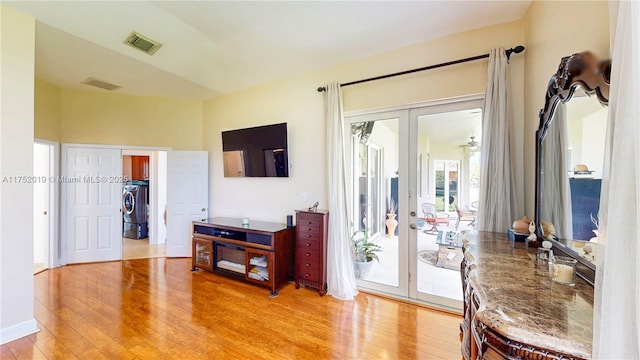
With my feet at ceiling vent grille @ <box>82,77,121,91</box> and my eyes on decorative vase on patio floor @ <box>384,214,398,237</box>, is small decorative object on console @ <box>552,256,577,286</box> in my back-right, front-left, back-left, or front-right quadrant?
front-right

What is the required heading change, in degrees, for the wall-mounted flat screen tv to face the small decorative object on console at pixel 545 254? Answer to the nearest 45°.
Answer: approximately 90° to its left

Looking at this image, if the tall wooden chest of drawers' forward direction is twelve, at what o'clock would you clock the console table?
The console table is roughly at 10 o'clock from the tall wooden chest of drawers.

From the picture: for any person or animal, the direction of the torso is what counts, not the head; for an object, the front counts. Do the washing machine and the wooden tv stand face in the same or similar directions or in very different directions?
same or similar directions

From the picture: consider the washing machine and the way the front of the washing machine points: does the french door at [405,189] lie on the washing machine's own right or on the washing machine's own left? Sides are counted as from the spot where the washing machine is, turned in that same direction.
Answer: on the washing machine's own left

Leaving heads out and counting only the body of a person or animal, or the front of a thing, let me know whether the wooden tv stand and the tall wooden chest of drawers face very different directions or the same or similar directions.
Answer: same or similar directions

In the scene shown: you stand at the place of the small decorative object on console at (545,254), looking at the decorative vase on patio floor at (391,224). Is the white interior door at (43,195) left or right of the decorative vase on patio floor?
left

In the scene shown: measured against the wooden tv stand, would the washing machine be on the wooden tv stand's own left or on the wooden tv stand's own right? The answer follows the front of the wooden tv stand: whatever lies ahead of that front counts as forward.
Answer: on the wooden tv stand's own right

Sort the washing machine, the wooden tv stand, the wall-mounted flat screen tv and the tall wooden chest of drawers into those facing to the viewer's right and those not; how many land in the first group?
0

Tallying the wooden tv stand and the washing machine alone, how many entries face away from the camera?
0

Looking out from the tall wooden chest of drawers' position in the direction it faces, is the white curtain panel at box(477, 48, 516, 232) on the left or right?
on its left

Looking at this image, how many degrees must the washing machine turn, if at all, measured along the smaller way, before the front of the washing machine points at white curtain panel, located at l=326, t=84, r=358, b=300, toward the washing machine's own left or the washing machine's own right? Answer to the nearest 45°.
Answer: approximately 45° to the washing machine's own left

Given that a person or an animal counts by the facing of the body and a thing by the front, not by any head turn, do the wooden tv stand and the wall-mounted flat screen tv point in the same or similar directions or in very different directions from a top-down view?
same or similar directions

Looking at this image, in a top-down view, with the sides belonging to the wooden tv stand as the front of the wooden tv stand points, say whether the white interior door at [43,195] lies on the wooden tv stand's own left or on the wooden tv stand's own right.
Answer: on the wooden tv stand's own right

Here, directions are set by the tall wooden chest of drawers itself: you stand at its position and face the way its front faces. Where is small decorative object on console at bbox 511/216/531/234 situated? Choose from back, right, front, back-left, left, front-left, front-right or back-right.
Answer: left

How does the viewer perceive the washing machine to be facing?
facing the viewer and to the left of the viewer
